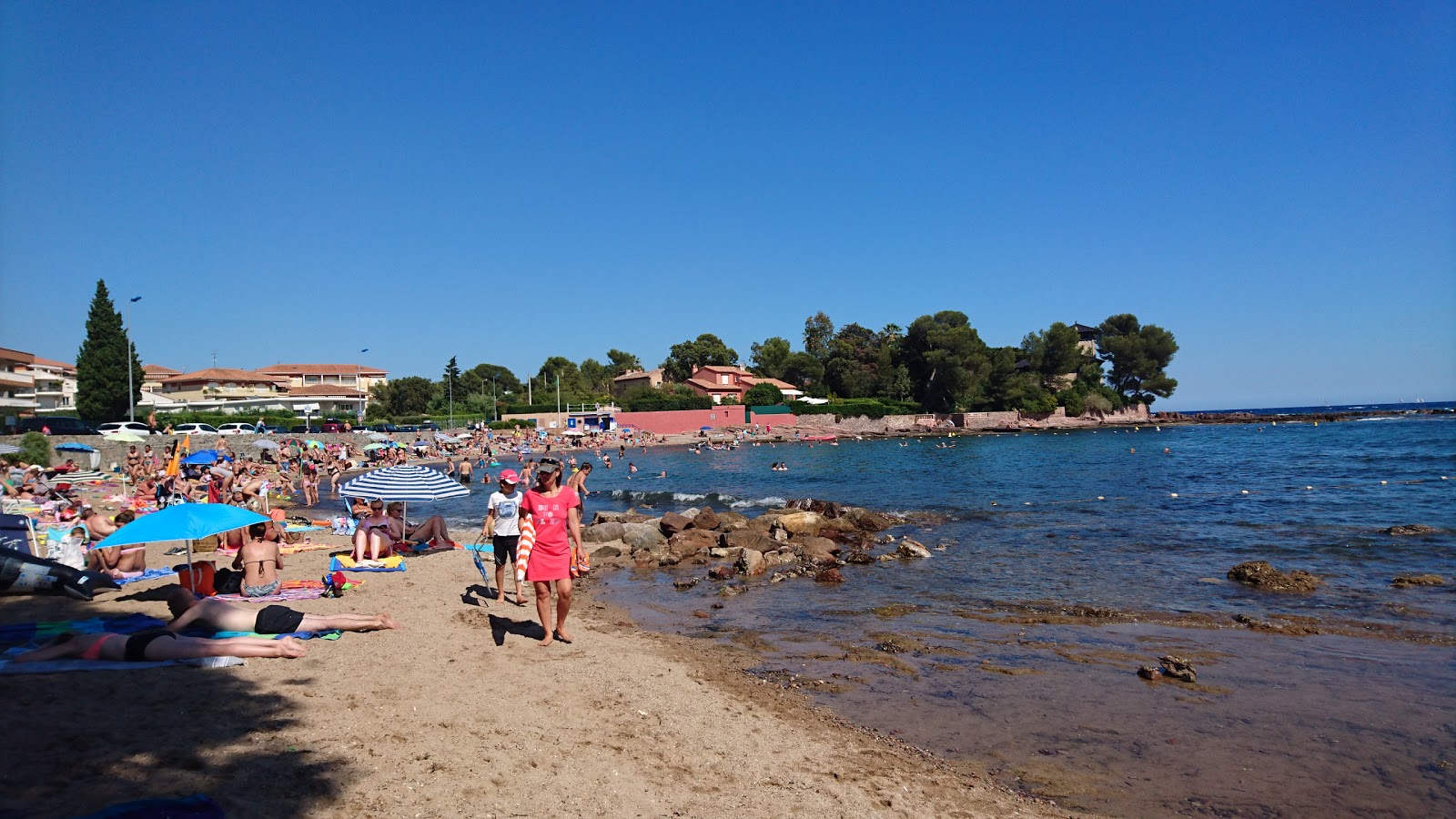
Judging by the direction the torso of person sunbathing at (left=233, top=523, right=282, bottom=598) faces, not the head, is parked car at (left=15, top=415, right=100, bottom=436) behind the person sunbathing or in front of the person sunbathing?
in front

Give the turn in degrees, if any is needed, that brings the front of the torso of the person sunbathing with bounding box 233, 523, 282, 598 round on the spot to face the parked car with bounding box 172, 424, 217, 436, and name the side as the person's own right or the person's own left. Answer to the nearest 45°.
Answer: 0° — they already face it

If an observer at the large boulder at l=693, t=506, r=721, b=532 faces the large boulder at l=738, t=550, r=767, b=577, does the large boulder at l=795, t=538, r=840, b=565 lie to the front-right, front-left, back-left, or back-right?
front-left

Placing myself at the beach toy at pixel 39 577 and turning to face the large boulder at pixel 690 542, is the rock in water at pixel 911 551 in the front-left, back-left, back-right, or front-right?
front-right

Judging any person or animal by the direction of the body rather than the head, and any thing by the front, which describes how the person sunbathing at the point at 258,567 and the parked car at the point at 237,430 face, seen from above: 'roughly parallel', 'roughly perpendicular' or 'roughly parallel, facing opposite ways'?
roughly perpendicular

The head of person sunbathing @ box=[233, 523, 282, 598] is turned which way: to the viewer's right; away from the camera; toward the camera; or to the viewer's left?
away from the camera

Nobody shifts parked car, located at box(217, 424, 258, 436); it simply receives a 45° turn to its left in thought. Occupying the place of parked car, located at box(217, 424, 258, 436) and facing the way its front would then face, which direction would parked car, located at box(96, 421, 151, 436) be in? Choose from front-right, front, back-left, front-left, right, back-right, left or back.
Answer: back

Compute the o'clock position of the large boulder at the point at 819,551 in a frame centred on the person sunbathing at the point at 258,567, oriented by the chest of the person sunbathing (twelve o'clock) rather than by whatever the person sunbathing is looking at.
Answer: The large boulder is roughly at 3 o'clock from the person sunbathing.

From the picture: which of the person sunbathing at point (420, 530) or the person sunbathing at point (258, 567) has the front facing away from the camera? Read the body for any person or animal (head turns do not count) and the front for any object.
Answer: the person sunbathing at point (258, 567)

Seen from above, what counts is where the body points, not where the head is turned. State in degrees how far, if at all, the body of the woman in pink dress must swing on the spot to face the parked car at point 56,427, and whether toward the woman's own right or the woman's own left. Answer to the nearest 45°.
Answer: approximately 135° to the woman's own right

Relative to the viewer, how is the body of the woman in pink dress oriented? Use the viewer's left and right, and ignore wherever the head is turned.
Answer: facing the viewer

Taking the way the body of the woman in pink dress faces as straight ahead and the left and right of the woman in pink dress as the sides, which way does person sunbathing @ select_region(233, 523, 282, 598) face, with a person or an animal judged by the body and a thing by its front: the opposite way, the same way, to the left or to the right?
the opposite way

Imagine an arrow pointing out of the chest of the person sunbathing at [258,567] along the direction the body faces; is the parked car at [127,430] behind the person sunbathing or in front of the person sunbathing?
in front

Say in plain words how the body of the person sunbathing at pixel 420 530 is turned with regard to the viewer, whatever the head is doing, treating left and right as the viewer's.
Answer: facing to the right of the viewer

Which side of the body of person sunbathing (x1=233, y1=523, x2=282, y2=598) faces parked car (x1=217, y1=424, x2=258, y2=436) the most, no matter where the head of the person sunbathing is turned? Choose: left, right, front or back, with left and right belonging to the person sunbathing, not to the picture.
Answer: front

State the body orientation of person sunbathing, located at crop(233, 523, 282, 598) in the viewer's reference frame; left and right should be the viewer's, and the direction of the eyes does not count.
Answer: facing away from the viewer
